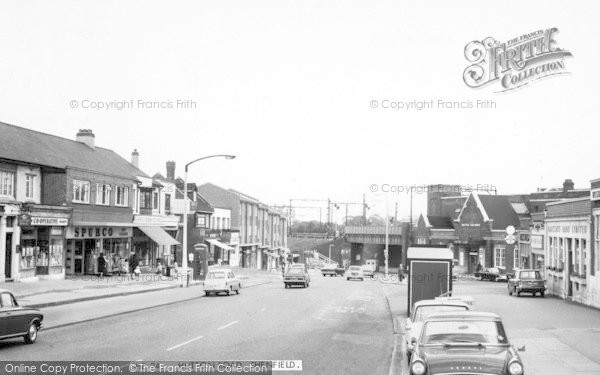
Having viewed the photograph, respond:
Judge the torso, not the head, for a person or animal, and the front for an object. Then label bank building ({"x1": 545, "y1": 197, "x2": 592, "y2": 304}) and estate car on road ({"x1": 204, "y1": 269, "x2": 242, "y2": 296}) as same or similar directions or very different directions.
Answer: very different directions

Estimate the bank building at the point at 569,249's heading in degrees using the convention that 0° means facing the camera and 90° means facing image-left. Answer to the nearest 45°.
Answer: approximately 45°

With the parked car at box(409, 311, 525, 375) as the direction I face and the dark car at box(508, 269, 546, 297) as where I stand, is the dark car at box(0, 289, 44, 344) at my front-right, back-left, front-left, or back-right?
front-right

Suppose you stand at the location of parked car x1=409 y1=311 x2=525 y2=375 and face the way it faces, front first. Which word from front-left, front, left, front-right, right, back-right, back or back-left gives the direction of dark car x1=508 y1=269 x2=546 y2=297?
back

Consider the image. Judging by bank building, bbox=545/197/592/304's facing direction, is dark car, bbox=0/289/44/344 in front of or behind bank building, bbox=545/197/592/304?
in front

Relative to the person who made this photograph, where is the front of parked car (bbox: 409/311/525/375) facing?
facing the viewer

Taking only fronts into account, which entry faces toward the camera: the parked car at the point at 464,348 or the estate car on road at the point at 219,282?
the parked car

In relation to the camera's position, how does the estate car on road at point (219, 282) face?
facing away from the viewer and to the right of the viewer

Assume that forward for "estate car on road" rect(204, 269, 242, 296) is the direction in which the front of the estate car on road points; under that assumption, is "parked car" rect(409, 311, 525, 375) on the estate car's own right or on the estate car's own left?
on the estate car's own right
